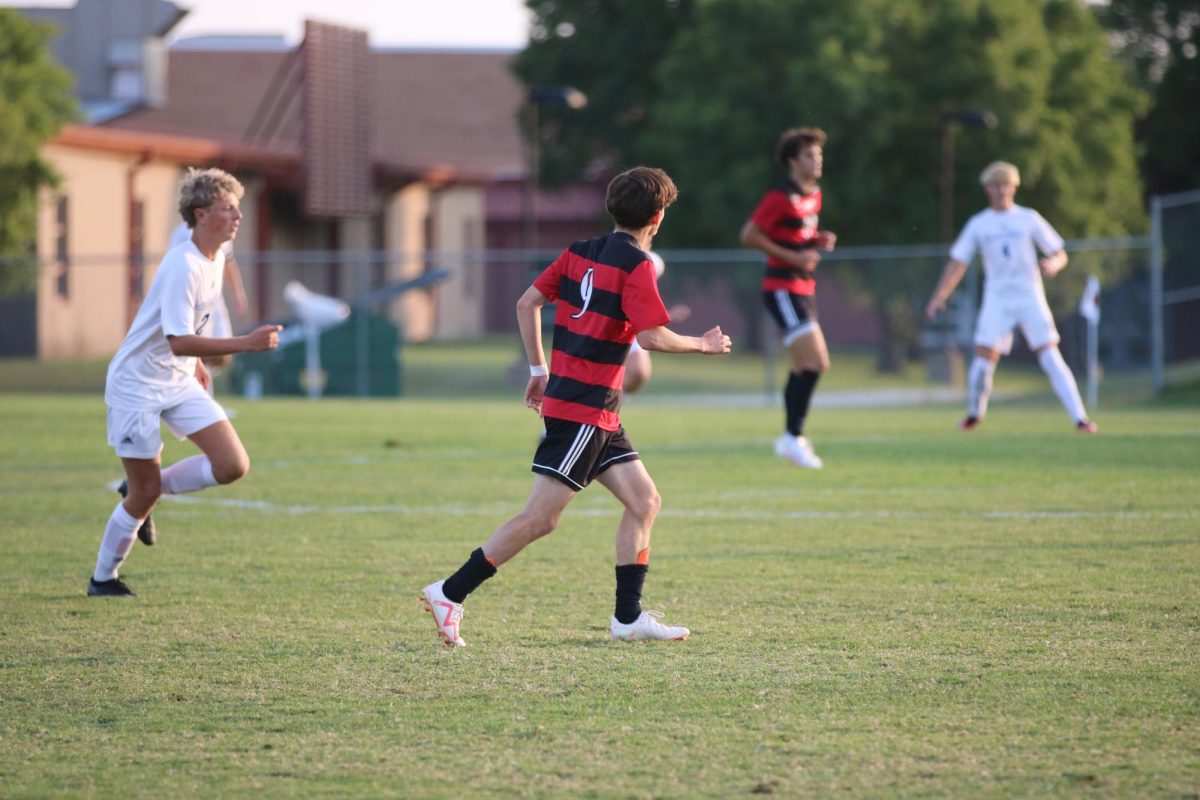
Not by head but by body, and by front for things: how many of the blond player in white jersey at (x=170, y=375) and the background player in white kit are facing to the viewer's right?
1

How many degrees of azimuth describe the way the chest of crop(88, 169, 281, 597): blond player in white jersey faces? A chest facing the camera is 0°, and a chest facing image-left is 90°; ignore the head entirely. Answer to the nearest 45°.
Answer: approximately 270°

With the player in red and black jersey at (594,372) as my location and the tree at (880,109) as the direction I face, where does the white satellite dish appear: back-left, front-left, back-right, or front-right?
front-left

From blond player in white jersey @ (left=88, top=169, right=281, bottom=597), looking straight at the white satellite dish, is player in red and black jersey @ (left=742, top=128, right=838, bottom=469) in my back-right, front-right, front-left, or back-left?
front-right

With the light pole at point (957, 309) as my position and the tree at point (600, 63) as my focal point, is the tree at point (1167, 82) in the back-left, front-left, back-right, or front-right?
front-right

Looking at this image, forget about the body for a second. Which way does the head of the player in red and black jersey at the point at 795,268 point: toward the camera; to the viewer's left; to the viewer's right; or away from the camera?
to the viewer's right

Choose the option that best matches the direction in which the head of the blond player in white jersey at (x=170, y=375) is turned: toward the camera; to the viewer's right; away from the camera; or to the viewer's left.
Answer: to the viewer's right

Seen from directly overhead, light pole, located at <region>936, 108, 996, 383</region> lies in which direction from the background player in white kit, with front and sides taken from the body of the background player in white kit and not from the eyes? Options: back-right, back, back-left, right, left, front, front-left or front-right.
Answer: back

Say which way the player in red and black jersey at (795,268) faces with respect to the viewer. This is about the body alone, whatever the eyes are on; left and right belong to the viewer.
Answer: facing the viewer and to the right of the viewer

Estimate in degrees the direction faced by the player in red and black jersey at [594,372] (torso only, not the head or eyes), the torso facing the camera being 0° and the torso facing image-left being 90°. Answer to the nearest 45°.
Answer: approximately 225°

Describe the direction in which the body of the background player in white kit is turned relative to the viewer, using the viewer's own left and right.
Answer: facing the viewer
